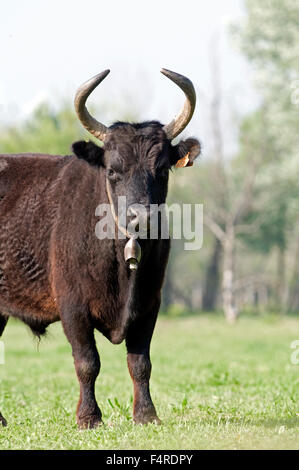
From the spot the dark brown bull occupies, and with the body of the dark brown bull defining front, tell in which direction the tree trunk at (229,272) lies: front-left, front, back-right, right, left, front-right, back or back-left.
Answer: back-left

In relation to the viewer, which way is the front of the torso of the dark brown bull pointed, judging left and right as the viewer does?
facing the viewer and to the right of the viewer
